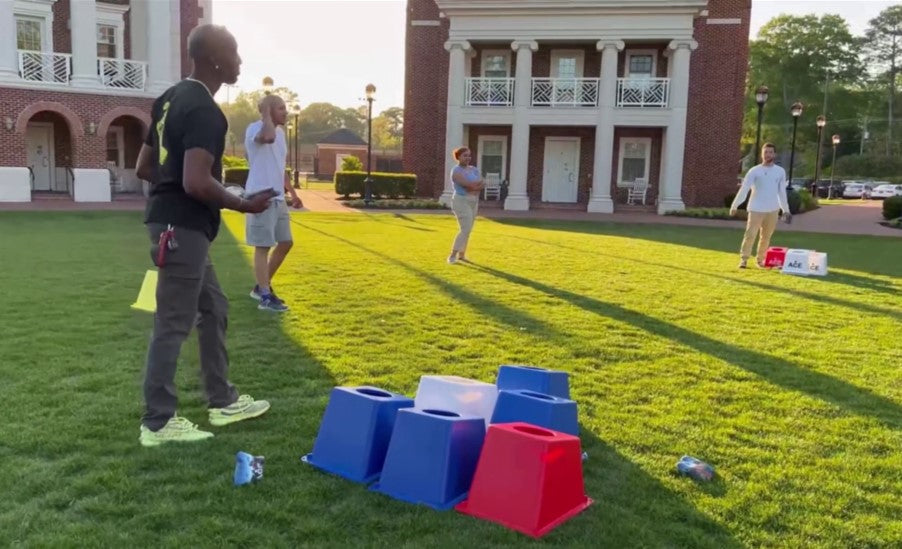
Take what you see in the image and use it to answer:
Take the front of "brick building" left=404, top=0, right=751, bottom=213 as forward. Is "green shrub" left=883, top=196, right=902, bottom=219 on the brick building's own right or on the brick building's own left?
on the brick building's own left

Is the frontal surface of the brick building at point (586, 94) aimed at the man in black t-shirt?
yes

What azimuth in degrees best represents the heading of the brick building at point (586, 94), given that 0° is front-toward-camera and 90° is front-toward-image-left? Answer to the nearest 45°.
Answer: approximately 0°

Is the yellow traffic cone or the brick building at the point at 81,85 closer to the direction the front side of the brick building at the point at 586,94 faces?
the yellow traffic cone

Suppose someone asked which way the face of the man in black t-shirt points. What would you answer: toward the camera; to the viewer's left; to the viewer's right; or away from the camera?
to the viewer's right

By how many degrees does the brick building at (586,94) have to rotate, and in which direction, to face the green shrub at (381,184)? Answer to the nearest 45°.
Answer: approximately 90° to its right

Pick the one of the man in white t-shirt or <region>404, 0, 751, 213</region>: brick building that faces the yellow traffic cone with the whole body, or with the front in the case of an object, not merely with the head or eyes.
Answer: the brick building

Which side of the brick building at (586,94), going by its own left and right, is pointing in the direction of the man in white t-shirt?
front

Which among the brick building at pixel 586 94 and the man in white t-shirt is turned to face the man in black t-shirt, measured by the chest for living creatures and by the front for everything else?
the brick building

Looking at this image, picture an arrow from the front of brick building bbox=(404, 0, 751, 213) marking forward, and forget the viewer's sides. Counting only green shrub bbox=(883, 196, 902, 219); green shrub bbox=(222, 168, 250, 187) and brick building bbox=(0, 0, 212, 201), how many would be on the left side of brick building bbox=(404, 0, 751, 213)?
1

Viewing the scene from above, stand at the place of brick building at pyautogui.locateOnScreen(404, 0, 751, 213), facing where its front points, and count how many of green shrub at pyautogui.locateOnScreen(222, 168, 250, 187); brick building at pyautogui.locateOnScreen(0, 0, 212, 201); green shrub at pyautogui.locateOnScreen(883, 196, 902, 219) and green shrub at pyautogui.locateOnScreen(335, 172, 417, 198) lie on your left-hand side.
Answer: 1
